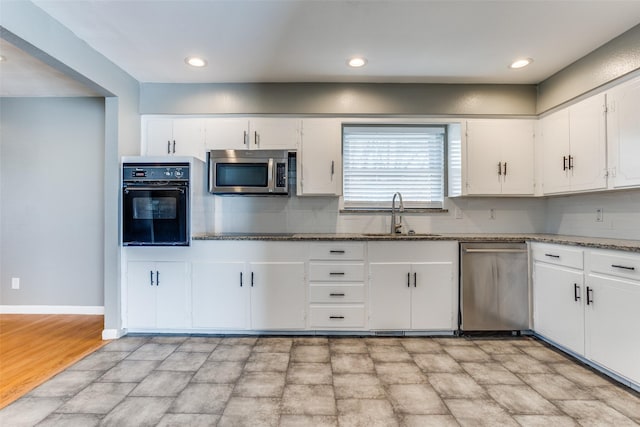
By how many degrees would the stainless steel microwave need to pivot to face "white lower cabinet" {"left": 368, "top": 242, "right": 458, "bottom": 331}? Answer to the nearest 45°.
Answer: approximately 90° to its left

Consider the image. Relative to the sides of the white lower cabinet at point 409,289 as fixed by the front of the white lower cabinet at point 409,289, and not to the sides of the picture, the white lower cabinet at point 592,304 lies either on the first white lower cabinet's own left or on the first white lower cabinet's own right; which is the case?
on the first white lower cabinet's own left

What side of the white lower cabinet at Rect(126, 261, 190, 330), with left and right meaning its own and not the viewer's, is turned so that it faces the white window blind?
left

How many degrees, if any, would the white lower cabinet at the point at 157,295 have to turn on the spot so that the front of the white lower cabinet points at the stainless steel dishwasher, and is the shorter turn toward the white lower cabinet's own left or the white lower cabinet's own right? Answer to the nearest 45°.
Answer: approximately 45° to the white lower cabinet's own left

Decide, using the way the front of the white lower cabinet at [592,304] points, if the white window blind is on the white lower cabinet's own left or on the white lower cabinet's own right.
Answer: on the white lower cabinet's own right

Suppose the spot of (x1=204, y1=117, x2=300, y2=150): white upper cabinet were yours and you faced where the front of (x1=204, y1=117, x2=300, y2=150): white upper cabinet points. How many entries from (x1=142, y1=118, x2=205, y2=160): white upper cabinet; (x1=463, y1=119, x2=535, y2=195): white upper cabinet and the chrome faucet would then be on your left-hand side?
2

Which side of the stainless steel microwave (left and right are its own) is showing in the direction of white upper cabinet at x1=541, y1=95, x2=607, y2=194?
left
